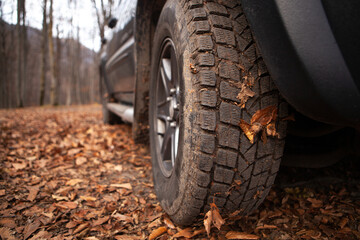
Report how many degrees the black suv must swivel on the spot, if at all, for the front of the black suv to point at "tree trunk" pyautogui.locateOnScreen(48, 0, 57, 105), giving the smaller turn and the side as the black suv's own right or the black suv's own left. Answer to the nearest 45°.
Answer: approximately 180°

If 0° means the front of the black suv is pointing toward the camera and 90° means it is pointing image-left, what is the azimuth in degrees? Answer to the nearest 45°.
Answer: approximately 315°
